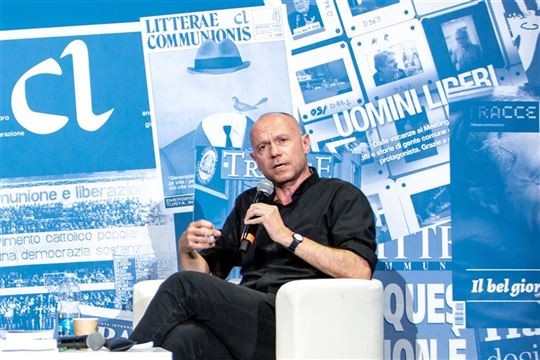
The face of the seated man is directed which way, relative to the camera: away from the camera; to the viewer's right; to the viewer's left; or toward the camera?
toward the camera

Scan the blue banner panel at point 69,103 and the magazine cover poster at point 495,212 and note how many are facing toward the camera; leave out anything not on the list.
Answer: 2

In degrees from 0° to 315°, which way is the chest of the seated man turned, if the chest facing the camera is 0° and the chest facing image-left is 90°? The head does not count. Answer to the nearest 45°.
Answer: approximately 45°

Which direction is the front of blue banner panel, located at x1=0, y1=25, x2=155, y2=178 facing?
toward the camera
